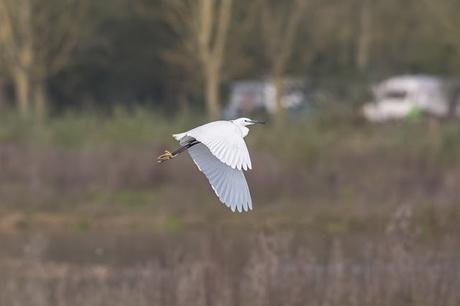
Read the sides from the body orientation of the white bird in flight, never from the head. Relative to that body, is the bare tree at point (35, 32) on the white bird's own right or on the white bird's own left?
on the white bird's own left

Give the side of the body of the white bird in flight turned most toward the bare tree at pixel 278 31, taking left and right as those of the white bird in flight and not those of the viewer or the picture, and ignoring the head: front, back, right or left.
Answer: left

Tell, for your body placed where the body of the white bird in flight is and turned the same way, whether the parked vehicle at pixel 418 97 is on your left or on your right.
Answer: on your left

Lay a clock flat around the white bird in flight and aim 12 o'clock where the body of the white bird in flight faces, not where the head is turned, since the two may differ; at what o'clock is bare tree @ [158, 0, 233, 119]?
The bare tree is roughly at 9 o'clock from the white bird in flight.

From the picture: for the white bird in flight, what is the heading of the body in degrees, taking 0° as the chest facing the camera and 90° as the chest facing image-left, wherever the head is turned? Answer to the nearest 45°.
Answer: approximately 270°

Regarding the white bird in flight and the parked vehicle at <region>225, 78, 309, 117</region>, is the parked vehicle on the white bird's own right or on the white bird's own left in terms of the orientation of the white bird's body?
on the white bird's own left

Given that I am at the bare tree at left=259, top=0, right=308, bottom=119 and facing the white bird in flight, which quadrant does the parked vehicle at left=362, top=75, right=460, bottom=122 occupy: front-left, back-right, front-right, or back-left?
back-left
